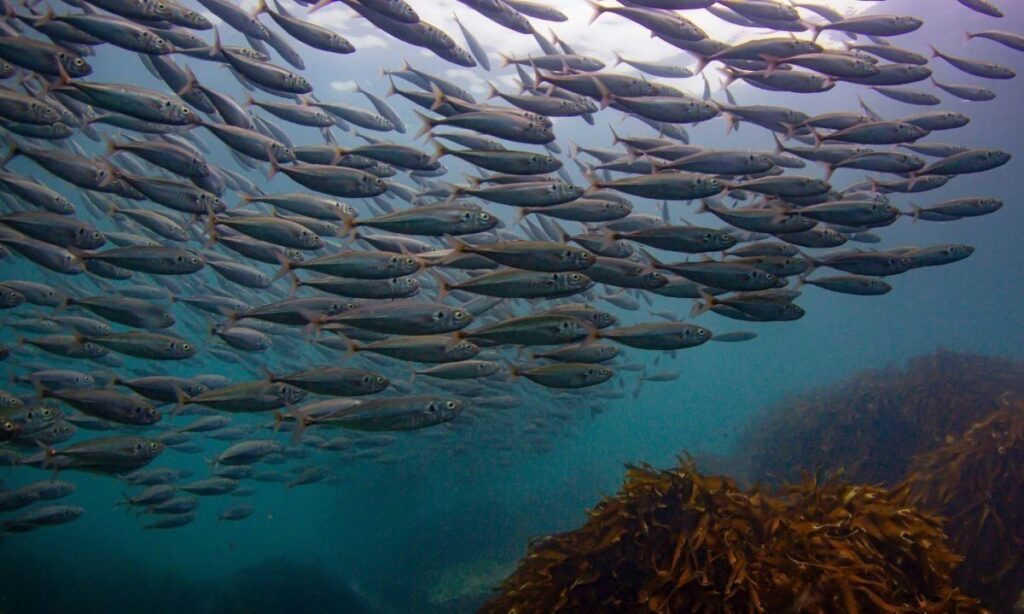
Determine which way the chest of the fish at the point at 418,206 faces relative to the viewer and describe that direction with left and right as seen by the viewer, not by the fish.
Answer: facing to the right of the viewer
